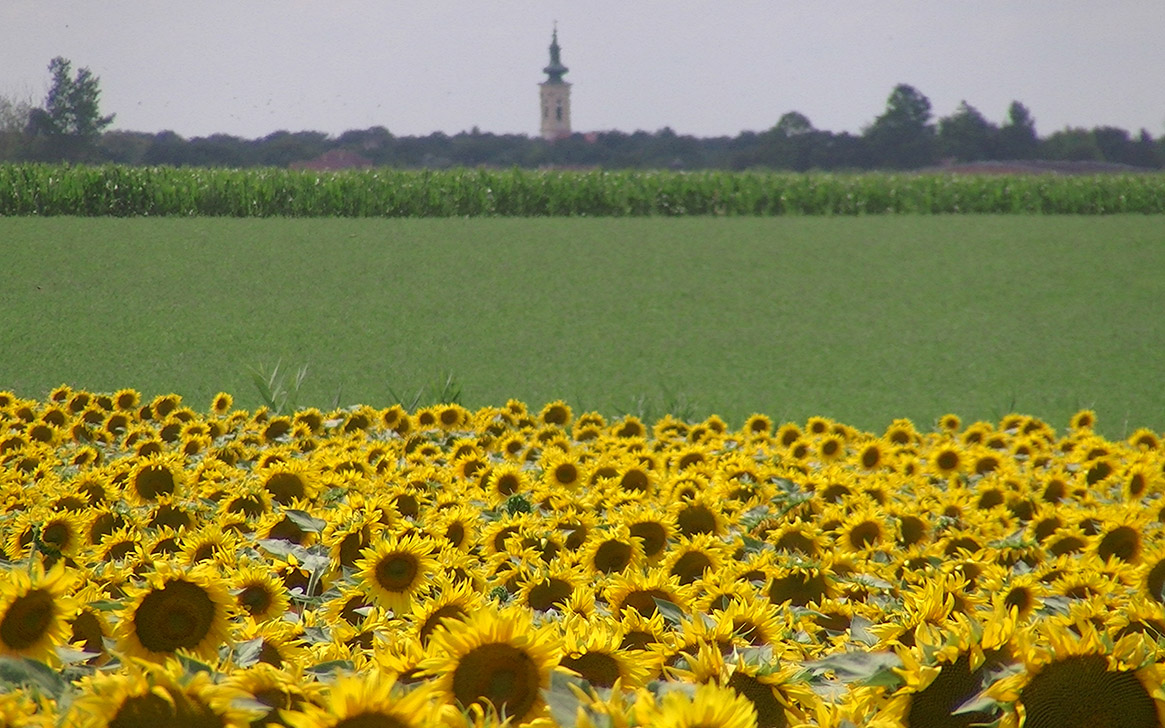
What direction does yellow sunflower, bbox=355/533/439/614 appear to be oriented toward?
toward the camera

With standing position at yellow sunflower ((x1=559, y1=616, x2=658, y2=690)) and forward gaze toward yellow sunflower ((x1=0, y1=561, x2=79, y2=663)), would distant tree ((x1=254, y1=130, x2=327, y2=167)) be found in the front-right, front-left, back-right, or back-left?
front-right

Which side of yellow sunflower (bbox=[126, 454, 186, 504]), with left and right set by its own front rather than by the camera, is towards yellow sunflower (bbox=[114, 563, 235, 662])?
front

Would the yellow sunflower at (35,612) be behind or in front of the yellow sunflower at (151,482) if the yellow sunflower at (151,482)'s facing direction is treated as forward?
in front

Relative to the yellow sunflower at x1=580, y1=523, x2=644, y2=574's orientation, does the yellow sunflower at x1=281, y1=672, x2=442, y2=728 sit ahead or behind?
ahead

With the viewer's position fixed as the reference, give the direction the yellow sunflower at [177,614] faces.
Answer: facing the viewer

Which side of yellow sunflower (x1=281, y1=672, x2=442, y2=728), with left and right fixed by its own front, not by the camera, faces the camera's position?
front

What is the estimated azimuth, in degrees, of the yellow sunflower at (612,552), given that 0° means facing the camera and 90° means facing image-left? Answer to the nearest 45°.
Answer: approximately 0°

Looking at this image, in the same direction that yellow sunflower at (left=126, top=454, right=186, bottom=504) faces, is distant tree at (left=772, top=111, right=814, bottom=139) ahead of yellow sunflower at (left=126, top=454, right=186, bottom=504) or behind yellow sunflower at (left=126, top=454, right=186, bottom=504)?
behind

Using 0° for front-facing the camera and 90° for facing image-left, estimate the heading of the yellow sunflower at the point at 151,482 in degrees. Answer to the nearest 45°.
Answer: approximately 0°

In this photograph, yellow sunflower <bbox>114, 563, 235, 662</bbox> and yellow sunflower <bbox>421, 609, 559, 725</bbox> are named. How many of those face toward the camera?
2

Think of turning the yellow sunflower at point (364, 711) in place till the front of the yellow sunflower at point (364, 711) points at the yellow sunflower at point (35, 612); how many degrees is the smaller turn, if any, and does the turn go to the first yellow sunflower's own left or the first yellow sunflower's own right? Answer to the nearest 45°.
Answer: approximately 135° to the first yellow sunflower's own right

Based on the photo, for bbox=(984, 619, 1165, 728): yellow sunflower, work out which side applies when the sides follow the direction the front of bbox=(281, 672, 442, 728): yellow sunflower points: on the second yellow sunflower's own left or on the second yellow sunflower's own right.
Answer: on the second yellow sunflower's own left

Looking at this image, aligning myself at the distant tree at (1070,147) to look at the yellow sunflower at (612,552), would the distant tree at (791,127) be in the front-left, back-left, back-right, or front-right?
front-right
